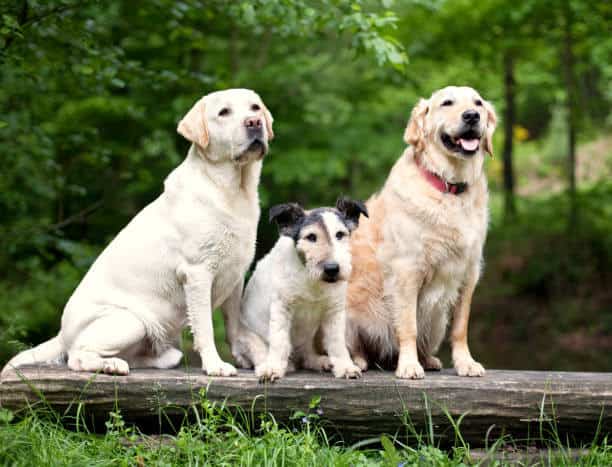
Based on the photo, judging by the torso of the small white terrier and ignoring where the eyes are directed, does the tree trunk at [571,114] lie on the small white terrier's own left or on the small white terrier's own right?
on the small white terrier's own left

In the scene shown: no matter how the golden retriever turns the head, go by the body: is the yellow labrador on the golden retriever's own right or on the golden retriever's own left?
on the golden retriever's own right

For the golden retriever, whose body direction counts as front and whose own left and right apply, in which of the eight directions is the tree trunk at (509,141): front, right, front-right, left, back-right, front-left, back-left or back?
back-left

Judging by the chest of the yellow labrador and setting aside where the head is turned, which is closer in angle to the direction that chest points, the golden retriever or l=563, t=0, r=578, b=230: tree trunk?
the golden retriever

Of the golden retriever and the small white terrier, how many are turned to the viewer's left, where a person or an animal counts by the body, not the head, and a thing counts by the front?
0

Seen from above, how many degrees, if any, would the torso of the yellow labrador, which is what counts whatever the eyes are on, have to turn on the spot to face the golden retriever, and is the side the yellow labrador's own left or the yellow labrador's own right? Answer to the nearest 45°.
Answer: approximately 45° to the yellow labrador's own left

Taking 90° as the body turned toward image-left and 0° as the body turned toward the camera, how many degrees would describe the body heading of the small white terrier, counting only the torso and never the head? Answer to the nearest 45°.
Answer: approximately 315°

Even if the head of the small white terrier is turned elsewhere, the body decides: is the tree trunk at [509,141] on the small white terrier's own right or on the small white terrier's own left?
on the small white terrier's own left

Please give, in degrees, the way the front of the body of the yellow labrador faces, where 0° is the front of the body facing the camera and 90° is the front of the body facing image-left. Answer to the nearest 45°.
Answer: approximately 315°

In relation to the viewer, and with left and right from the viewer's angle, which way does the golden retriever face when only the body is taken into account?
facing the viewer and to the right of the viewer

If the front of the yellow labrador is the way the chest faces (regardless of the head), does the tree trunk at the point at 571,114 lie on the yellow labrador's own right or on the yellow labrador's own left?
on the yellow labrador's own left

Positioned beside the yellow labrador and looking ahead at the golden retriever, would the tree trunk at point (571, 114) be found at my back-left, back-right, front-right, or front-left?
front-left
